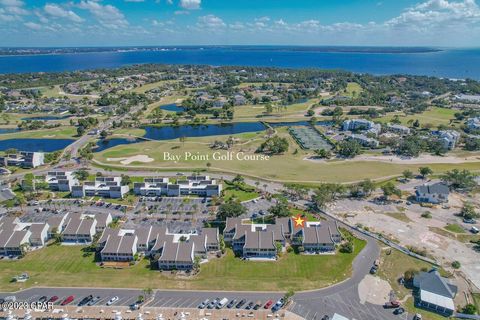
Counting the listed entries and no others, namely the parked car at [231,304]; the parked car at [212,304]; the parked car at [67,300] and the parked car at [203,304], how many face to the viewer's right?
0

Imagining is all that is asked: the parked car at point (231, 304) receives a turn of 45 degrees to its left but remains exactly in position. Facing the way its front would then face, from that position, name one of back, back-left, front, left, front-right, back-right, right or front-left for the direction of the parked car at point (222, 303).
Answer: right

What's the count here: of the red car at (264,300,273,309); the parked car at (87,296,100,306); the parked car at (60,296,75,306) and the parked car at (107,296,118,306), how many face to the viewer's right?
0

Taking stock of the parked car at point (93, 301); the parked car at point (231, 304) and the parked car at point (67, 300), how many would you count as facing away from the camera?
0

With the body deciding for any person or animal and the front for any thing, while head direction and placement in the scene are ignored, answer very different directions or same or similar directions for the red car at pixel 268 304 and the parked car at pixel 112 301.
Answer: same or similar directions

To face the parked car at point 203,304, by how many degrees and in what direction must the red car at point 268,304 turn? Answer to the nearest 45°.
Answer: approximately 45° to its right

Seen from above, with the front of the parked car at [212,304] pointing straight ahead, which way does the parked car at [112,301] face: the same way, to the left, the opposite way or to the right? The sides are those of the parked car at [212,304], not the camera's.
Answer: the same way

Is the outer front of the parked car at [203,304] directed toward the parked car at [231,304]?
no

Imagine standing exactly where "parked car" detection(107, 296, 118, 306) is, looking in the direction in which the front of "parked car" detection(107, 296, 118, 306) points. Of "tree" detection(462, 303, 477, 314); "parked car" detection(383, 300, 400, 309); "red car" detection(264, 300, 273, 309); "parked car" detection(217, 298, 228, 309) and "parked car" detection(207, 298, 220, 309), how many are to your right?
0

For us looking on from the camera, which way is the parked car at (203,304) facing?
facing the viewer and to the left of the viewer

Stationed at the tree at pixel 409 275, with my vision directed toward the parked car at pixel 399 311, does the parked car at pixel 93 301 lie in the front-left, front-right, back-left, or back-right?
front-right

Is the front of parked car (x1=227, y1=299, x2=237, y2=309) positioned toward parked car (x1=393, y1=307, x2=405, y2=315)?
no

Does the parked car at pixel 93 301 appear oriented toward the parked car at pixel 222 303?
no

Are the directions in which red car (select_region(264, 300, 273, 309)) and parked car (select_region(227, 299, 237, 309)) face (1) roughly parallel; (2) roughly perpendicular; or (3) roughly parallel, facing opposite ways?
roughly parallel

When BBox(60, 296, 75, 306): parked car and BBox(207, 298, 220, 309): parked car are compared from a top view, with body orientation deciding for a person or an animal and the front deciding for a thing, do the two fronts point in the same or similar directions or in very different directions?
same or similar directions

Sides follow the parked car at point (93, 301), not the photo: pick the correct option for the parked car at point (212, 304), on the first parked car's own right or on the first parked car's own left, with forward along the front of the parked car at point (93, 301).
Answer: on the first parked car's own left
